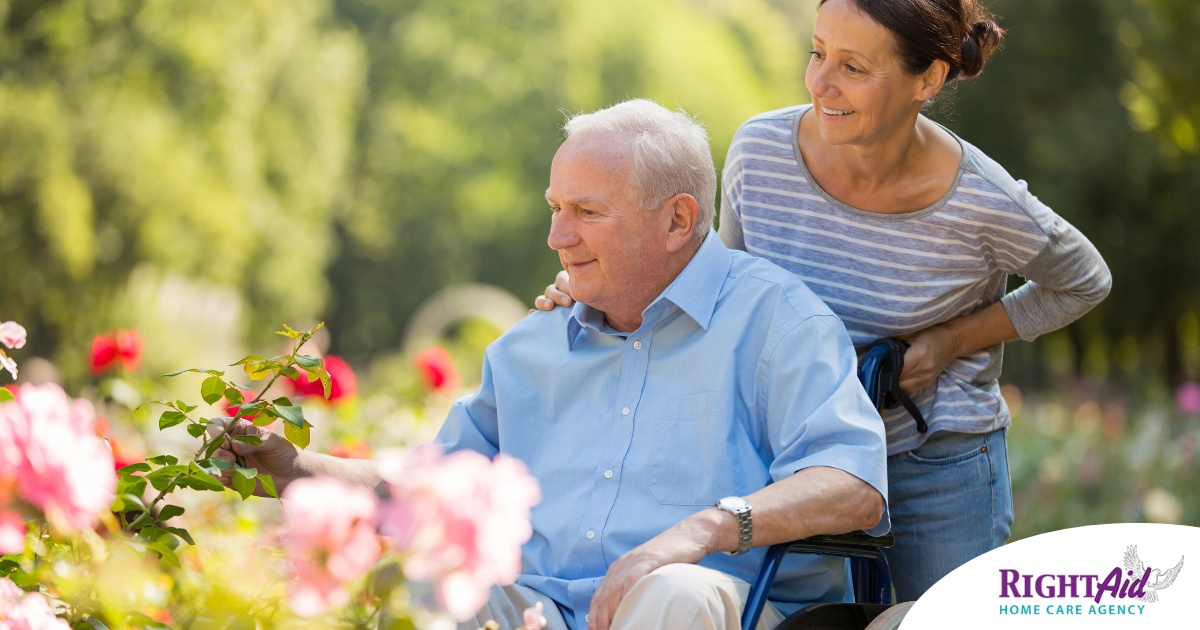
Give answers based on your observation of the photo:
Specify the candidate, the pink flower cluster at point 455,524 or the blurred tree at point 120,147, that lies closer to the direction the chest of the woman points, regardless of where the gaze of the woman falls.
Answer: the pink flower cluster

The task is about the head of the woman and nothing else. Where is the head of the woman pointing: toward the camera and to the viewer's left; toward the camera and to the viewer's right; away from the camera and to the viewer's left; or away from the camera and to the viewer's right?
toward the camera and to the viewer's left

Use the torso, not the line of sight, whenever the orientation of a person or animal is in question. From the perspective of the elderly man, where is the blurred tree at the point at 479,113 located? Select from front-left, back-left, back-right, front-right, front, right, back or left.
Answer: back-right

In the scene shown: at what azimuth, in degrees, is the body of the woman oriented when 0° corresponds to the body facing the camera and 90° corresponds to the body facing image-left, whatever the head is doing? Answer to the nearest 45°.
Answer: approximately 45°

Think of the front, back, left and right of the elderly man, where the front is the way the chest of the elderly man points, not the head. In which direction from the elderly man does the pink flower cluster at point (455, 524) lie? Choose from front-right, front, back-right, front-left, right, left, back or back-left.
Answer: front-left

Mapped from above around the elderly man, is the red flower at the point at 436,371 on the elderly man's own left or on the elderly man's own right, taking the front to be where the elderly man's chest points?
on the elderly man's own right

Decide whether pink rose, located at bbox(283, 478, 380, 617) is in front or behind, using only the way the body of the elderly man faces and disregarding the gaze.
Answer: in front

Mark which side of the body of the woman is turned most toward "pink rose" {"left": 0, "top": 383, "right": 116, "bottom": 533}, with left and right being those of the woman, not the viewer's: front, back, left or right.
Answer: front

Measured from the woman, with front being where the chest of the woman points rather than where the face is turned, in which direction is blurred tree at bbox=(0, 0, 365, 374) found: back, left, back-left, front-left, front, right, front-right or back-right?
right

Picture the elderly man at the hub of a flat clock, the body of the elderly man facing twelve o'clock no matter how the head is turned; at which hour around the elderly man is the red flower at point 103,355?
The red flower is roughly at 3 o'clock from the elderly man.

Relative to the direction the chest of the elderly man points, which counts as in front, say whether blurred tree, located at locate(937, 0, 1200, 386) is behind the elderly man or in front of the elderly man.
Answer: behind

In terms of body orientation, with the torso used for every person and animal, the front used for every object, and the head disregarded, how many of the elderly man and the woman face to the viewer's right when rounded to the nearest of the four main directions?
0

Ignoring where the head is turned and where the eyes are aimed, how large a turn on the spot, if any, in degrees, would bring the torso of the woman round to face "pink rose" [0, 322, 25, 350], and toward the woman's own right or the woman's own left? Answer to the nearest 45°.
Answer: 0° — they already face it

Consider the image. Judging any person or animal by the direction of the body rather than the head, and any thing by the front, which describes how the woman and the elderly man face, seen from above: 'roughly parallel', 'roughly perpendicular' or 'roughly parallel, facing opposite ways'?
roughly parallel

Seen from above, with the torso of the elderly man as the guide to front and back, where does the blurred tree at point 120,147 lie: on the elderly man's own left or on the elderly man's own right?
on the elderly man's own right

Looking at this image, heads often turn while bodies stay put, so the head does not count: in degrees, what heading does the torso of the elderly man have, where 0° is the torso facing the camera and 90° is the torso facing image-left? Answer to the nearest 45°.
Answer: approximately 45°
